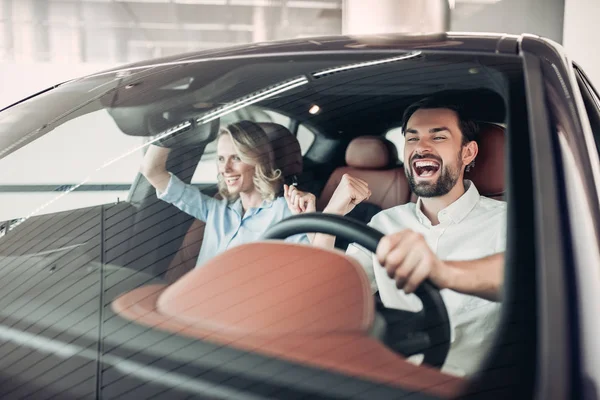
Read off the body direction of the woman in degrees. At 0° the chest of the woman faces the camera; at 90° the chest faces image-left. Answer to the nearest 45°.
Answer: approximately 45°
